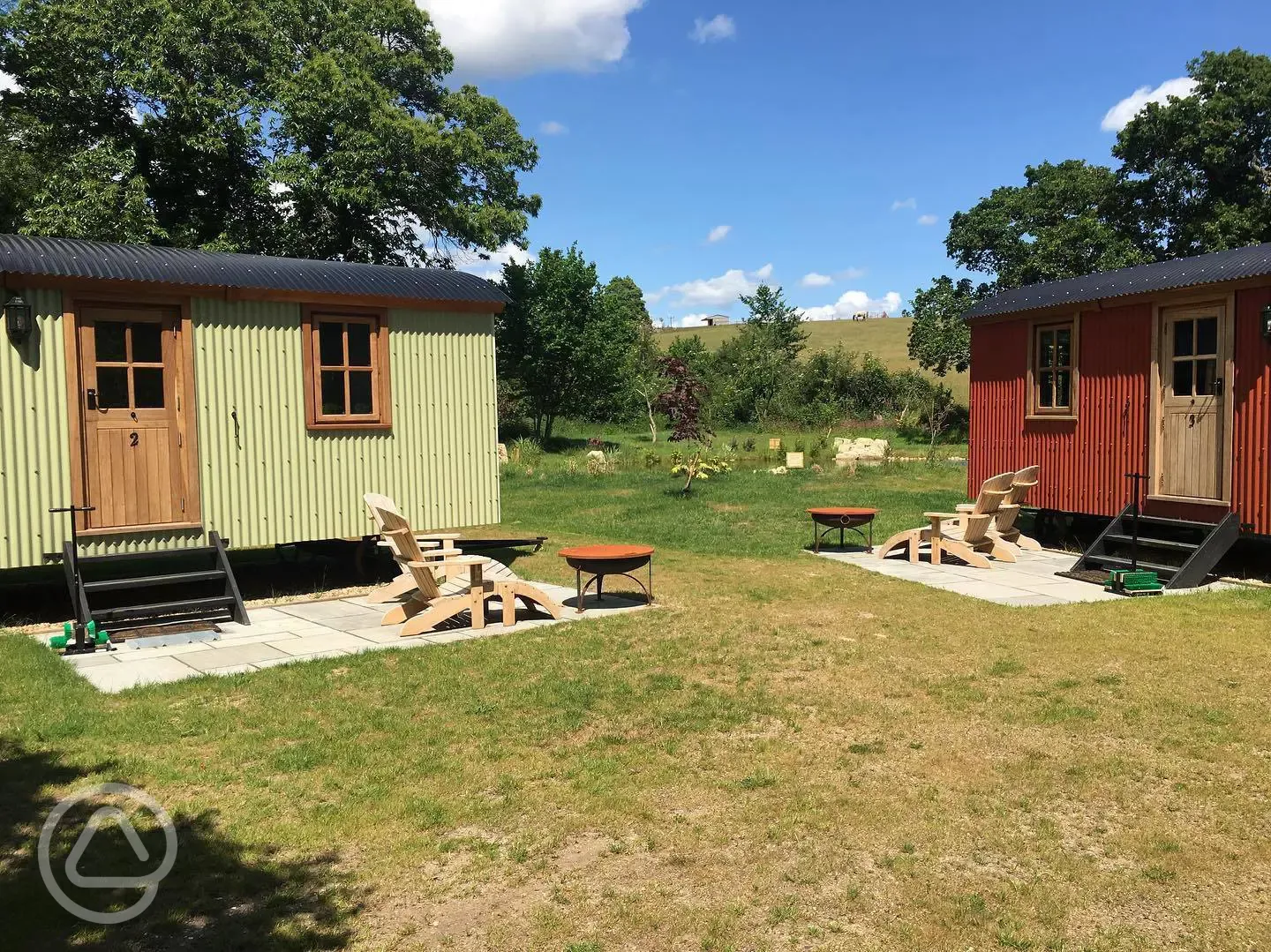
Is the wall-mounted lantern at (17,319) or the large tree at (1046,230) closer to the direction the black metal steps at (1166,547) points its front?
the wall-mounted lantern

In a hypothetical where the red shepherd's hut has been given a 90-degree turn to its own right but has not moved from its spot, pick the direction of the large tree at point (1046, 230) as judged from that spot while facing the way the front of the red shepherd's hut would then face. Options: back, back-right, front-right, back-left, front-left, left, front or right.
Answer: front-right

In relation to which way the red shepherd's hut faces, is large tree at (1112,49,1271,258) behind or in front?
behind

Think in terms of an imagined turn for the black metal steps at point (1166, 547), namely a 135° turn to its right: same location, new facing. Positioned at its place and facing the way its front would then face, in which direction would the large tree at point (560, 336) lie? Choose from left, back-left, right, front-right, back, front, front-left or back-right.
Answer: front-left

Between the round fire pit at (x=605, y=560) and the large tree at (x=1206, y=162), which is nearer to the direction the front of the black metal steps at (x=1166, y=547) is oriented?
the round fire pit

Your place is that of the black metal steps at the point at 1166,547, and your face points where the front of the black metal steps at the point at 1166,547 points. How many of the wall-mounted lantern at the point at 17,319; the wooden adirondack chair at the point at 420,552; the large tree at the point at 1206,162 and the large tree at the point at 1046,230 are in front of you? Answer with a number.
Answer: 2

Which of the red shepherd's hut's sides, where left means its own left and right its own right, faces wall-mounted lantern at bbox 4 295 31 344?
front

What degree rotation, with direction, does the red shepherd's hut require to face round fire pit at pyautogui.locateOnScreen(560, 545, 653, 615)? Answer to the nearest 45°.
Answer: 0° — it already faces it

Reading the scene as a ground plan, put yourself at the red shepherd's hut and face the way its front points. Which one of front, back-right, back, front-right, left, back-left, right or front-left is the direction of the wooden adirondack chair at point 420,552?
front

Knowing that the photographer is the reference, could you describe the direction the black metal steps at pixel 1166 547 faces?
facing the viewer and to the left of the viewer

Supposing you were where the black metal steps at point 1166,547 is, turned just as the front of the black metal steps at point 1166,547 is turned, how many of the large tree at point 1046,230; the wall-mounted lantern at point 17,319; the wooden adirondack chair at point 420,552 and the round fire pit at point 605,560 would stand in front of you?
3

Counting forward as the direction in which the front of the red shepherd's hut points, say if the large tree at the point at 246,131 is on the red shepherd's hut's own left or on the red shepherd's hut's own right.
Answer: on the red shepherd's hut's own right

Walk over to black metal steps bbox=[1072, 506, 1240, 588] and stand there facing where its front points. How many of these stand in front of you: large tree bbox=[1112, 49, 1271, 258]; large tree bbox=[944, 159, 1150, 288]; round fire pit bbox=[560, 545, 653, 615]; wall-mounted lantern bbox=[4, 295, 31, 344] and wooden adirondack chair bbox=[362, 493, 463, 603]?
3

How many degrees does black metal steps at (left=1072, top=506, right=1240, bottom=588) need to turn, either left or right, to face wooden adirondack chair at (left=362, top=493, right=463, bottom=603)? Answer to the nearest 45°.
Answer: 0° — it already faces it
